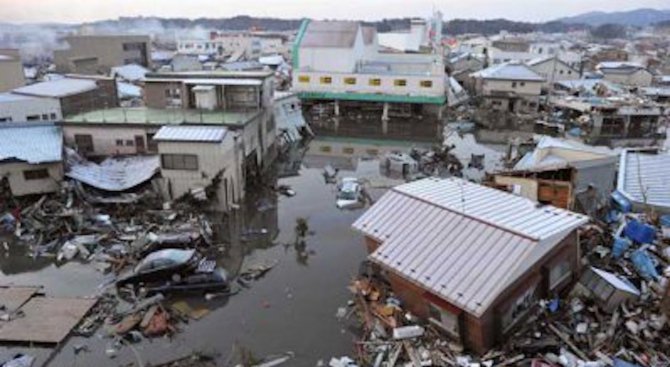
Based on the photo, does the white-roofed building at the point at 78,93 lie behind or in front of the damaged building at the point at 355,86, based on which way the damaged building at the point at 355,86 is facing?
in front

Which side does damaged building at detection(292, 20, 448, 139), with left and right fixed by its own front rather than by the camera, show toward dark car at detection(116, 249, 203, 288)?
front

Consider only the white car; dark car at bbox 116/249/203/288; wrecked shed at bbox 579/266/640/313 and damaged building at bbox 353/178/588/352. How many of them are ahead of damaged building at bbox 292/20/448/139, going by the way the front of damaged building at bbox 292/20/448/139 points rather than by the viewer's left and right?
4

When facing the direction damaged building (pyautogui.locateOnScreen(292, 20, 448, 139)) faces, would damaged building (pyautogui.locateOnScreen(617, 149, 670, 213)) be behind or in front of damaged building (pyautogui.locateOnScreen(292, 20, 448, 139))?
in front

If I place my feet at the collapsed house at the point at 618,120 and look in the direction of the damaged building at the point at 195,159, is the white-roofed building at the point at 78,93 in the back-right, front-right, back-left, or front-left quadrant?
front-right

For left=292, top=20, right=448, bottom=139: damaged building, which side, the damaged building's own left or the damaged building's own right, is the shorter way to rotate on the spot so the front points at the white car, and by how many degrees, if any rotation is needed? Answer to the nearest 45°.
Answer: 0° — it already faces it

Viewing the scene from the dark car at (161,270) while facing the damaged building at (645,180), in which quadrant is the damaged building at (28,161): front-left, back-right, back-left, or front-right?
back-left

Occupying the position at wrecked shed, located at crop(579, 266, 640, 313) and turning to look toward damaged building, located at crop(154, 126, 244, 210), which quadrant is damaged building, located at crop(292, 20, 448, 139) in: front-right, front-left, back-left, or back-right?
front-right

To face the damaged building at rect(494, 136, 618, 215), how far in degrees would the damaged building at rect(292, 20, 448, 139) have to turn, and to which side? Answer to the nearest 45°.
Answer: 0° — it already faces it

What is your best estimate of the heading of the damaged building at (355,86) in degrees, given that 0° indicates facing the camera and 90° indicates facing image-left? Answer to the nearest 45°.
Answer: approximately 0°

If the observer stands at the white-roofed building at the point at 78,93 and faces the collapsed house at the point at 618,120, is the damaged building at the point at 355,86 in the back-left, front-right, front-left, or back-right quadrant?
front-left

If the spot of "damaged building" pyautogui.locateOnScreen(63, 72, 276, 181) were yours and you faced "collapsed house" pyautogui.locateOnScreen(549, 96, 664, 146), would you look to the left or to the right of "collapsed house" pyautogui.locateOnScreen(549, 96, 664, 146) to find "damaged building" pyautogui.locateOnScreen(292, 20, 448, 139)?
left

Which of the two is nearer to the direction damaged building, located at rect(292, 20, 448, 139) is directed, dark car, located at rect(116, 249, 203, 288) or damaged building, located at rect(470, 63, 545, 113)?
the dark car

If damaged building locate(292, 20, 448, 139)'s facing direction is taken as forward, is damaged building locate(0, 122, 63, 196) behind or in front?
in front

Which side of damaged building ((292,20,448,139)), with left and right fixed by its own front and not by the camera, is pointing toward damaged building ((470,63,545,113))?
left

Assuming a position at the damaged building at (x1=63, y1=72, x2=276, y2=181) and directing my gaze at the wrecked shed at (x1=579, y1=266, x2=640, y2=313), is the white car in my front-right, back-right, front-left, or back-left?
front-left
